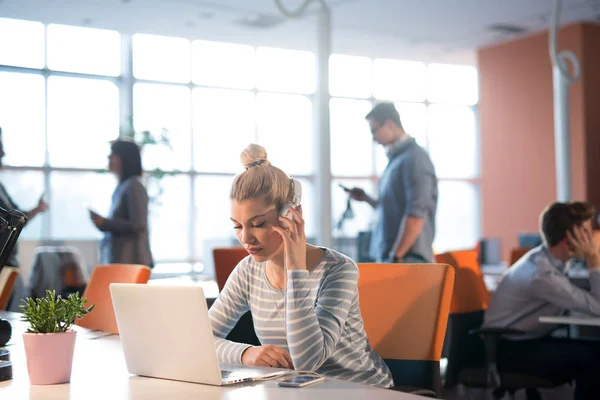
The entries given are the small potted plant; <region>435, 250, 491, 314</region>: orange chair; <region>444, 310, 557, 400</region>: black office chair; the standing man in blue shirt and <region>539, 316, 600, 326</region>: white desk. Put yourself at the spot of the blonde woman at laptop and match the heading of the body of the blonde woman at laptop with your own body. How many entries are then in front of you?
1

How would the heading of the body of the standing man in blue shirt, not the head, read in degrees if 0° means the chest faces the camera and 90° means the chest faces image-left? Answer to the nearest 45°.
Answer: approximately 90°

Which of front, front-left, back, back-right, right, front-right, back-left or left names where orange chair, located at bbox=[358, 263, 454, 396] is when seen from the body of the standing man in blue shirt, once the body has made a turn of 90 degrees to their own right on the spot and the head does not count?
back

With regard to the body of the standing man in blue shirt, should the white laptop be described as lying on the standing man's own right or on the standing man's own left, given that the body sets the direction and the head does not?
on the standing man's own left

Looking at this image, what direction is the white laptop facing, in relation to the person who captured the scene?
facing away from the viewer and to the right of the viewer

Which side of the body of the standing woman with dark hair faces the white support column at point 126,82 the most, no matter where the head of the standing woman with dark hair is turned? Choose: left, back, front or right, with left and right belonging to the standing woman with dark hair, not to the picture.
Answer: right

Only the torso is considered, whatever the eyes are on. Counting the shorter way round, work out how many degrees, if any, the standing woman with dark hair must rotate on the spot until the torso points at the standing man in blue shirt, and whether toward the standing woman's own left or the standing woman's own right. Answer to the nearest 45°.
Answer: approximately 135° to the standing woman's own left

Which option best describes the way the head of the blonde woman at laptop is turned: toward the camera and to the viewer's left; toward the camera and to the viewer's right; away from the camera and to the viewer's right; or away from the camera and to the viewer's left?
toward the camera and to the viewer's left

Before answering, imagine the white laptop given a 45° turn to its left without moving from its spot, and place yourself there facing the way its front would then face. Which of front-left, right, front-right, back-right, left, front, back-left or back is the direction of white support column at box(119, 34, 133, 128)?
front
